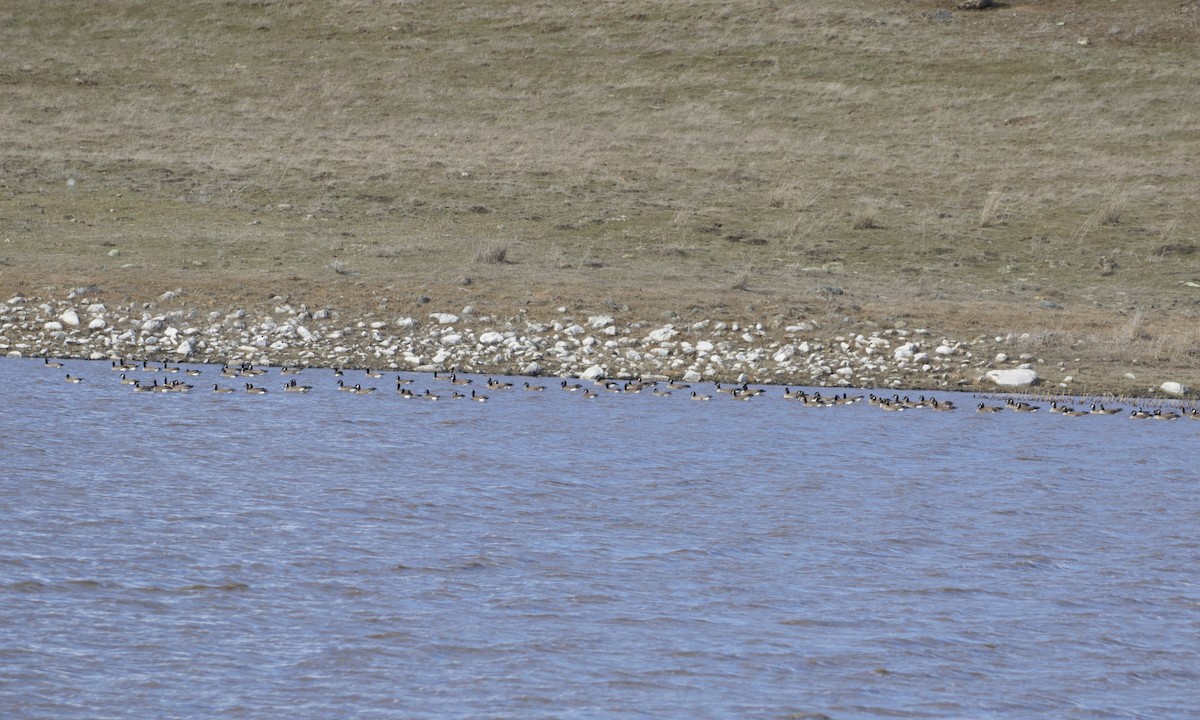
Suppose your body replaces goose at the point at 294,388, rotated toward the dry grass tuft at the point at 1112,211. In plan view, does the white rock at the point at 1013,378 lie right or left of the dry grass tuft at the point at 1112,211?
right

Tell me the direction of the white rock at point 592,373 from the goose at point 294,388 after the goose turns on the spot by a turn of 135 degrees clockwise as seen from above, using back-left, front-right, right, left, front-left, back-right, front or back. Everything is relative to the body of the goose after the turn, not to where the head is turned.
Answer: front-right

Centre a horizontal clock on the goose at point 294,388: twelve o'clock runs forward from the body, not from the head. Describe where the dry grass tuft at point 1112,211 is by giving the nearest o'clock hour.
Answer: The dry grass tuft is roughly at 5 o'clock from the goose.

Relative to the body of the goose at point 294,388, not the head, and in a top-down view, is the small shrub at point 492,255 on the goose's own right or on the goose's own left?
on the goose's own right

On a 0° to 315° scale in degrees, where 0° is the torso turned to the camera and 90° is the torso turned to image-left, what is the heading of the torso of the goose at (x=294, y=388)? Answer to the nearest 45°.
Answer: approximately 90°

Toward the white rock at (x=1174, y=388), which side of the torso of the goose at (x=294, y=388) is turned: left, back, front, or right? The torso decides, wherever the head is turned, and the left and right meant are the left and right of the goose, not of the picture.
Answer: back
